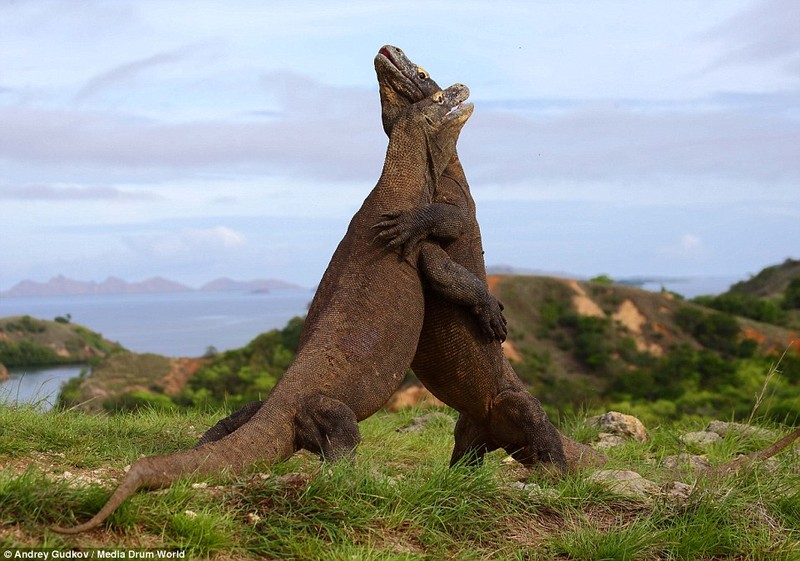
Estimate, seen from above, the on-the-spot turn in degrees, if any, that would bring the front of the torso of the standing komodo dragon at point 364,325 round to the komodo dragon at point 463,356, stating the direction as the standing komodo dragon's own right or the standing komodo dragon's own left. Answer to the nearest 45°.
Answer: approximately 45° to the standing komodo dragon's own left

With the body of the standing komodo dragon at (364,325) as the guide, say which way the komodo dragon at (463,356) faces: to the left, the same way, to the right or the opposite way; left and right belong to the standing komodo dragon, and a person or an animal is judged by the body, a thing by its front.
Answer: the opposite way

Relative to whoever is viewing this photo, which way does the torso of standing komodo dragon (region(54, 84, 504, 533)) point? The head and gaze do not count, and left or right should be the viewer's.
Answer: facing to the right of the viewer

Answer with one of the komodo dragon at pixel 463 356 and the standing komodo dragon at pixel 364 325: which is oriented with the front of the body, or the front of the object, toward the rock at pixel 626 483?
the standing komodo dragon

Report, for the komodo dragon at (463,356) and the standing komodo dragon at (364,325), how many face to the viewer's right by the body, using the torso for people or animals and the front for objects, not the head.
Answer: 1

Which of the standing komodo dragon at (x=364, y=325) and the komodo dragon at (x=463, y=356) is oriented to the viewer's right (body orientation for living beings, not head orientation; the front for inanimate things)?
the standing komodo dragon

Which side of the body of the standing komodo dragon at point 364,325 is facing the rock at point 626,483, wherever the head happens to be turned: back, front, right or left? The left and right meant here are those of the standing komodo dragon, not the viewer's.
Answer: front

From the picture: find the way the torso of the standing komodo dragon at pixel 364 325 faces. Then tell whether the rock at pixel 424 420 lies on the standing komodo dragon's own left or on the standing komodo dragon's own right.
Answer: on the standing komodo dragon's own left

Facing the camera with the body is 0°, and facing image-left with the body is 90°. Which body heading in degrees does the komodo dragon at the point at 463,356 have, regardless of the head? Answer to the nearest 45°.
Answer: approximately 90°

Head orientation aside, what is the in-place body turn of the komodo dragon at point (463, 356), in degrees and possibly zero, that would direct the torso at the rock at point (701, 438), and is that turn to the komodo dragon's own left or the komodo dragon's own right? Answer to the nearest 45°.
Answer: approximately 135° to the komodo dragon's own right

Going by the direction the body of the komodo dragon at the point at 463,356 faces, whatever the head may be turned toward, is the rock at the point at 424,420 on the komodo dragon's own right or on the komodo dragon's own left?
on the komodo dragon's own right
